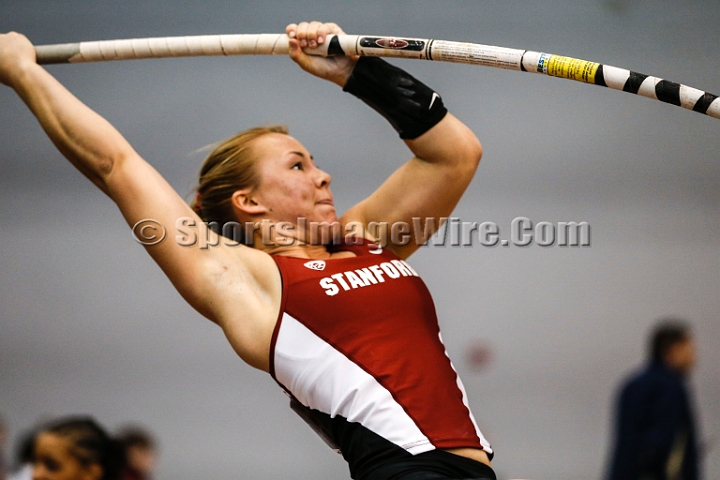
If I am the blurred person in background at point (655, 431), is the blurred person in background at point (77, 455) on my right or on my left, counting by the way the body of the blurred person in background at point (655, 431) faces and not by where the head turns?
on my right
